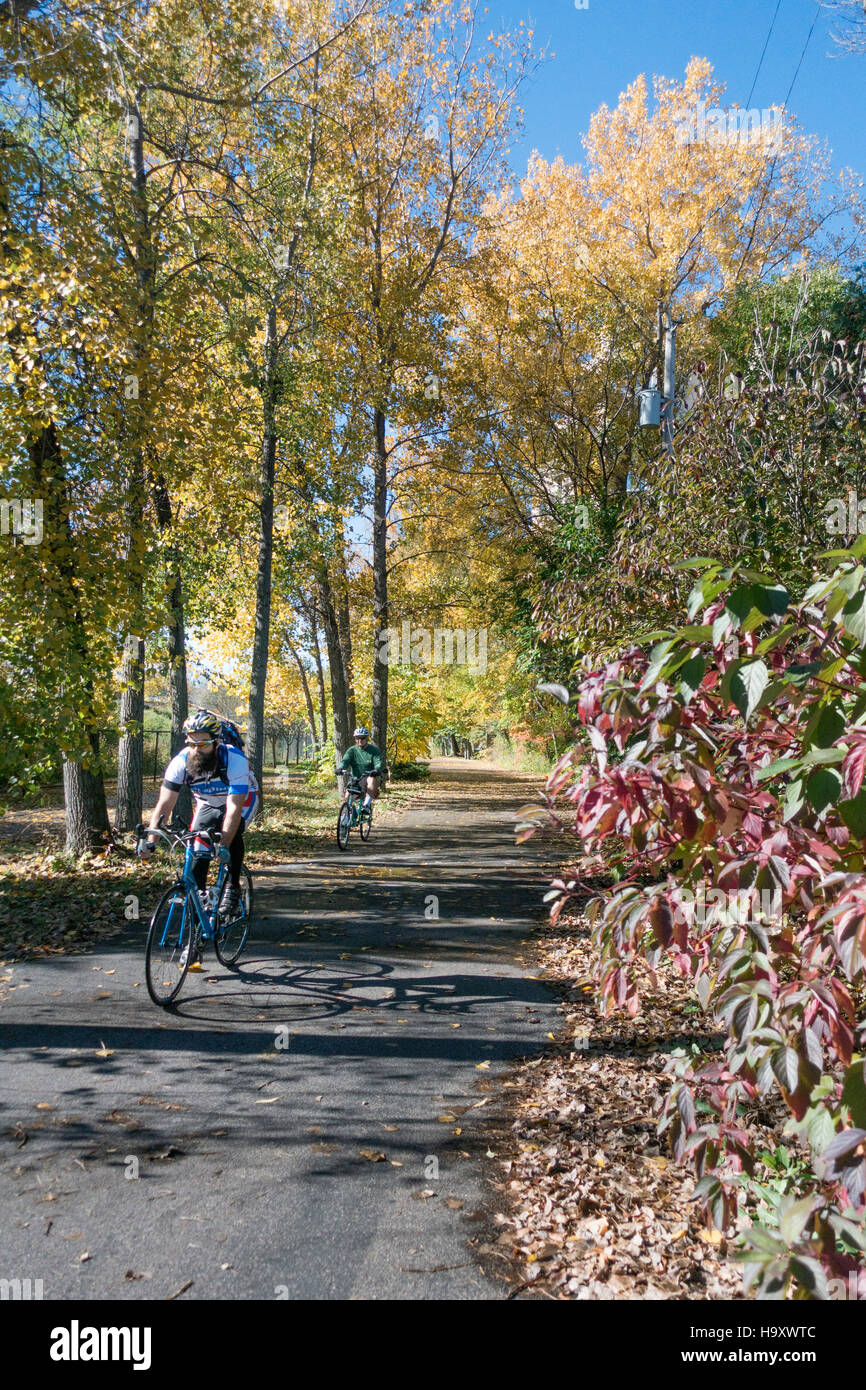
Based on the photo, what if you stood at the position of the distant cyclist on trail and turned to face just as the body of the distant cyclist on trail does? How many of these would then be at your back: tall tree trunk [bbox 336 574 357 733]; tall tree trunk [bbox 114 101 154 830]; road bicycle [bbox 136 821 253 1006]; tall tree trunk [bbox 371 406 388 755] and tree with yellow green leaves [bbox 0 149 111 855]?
2

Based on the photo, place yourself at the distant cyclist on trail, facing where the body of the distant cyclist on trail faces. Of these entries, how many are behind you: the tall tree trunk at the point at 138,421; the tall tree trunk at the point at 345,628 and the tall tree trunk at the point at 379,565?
2

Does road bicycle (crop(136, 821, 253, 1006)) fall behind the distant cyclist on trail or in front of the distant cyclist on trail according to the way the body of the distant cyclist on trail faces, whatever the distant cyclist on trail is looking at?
in front

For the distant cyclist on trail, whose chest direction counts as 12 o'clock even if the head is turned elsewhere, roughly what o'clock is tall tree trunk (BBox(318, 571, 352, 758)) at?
The tall tree trunk is roughly at 6 o'clock from the distant cyclist on trail.

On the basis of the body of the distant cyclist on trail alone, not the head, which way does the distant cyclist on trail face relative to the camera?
toward the camera

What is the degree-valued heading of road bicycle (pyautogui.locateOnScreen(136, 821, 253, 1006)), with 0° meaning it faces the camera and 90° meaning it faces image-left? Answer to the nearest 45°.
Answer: approximately 45°

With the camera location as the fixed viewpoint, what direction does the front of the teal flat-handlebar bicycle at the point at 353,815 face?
facing the viewer and to the left of the viewer

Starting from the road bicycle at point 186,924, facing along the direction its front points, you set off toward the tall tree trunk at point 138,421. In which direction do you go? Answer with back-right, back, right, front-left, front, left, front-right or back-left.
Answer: back-right

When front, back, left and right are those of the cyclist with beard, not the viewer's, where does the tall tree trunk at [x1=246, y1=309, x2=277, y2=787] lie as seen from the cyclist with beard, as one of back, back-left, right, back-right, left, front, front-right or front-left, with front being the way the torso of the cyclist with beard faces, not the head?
back-right

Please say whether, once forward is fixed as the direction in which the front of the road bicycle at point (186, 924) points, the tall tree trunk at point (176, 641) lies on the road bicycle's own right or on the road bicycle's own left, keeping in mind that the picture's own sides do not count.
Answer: on the road bicycle's own right

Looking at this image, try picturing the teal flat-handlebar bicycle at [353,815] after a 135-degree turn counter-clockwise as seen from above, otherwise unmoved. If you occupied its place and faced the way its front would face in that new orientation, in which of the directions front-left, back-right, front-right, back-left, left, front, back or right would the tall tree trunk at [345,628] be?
left

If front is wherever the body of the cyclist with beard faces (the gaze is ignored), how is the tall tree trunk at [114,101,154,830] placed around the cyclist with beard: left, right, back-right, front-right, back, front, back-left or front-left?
back-right

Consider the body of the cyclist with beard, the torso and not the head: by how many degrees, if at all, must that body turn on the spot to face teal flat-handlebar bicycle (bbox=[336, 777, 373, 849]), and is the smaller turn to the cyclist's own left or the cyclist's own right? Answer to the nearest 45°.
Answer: approximately 135° to the cyclist's own right
